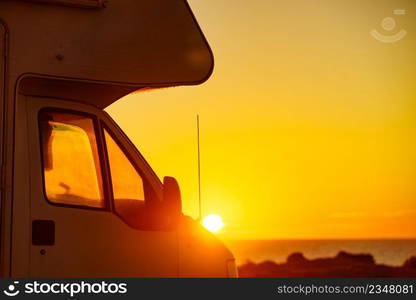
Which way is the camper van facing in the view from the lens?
facing to the right of the viewer

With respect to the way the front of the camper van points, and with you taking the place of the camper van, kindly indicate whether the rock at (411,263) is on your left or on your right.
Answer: on your left
